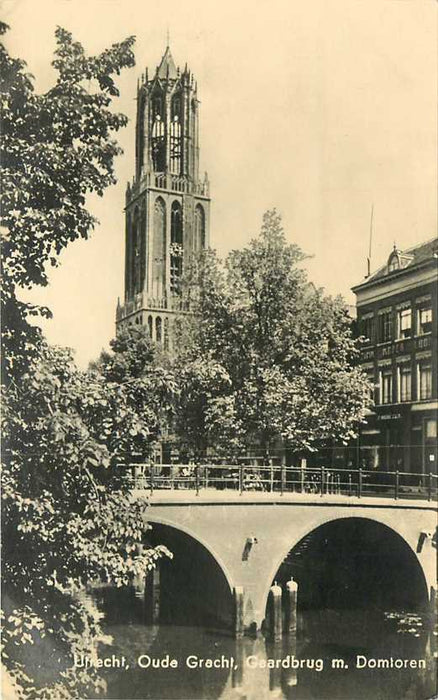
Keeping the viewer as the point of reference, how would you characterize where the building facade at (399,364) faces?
facing the viewer and to the left of the viewer

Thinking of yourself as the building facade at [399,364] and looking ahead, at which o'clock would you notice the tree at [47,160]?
The tree is roughly at 11 o'clock from the building facade.
